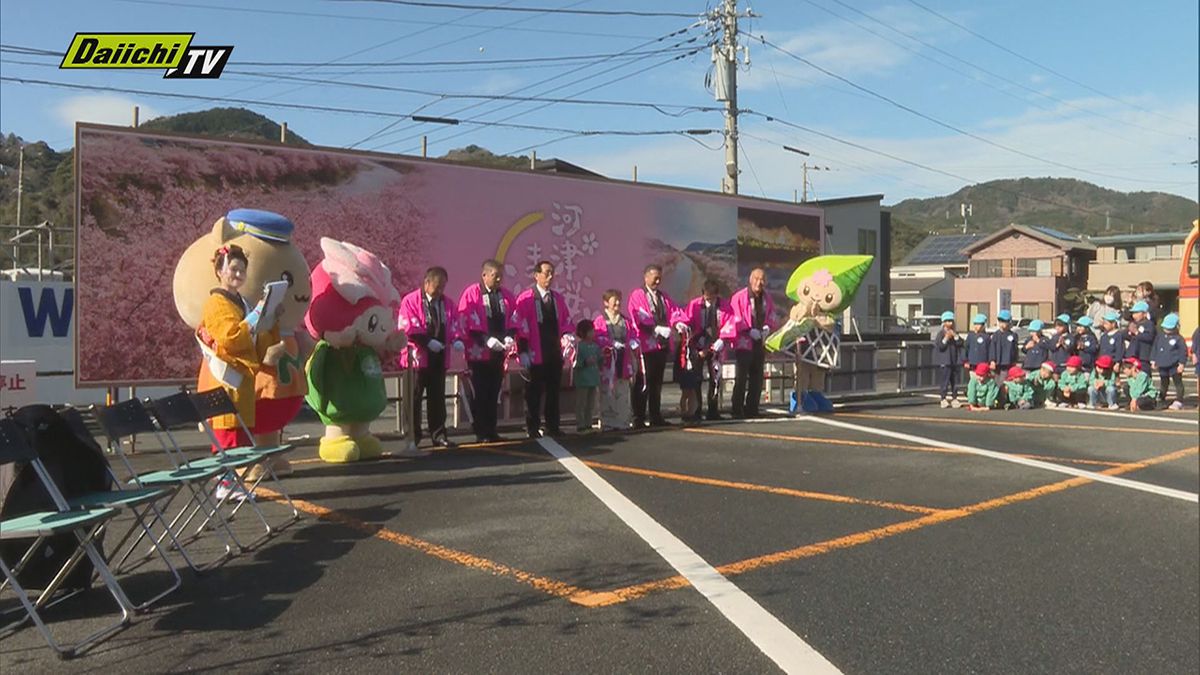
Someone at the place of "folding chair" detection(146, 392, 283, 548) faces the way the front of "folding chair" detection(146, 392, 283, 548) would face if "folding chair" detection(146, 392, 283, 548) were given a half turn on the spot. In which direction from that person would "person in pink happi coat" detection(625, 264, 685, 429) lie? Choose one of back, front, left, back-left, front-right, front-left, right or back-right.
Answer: right

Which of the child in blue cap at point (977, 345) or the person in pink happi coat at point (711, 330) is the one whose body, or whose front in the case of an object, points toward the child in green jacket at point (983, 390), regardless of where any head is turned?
the child in blue cap

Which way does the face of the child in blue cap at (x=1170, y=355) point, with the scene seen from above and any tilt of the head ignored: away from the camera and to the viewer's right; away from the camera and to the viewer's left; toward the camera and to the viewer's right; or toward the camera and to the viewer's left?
toward the camera and to the viewer's left

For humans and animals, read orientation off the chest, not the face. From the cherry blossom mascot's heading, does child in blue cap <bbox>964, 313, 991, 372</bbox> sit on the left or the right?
on its left

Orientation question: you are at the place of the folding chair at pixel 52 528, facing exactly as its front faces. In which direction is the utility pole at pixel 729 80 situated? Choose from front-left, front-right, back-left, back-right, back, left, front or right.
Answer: left

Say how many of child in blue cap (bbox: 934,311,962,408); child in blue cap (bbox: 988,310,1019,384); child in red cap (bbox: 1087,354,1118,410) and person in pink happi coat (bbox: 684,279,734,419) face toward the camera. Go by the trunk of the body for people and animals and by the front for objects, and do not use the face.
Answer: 4

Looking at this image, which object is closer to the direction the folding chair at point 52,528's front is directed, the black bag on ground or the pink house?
the pink house

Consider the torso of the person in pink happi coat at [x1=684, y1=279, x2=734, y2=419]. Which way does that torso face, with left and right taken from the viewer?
facing the viewer

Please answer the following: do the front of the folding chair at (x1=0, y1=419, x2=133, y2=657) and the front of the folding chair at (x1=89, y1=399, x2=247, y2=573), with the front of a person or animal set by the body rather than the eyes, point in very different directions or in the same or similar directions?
same or similar directions

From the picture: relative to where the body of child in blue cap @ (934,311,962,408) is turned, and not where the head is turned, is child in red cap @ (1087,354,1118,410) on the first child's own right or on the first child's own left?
on the first child's own left

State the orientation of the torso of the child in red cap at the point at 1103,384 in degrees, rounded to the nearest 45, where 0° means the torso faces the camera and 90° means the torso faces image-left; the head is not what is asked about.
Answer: approximately 0°

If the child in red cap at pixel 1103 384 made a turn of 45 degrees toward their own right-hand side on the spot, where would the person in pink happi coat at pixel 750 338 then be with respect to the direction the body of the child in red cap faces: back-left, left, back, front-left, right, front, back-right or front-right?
front

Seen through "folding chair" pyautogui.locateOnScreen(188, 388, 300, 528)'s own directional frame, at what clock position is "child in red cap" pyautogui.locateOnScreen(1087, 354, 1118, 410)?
The child in red cap is roughly at 10 o'clock from the folding chair.

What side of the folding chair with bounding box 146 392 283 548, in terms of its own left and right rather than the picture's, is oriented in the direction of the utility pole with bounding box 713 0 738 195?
left
